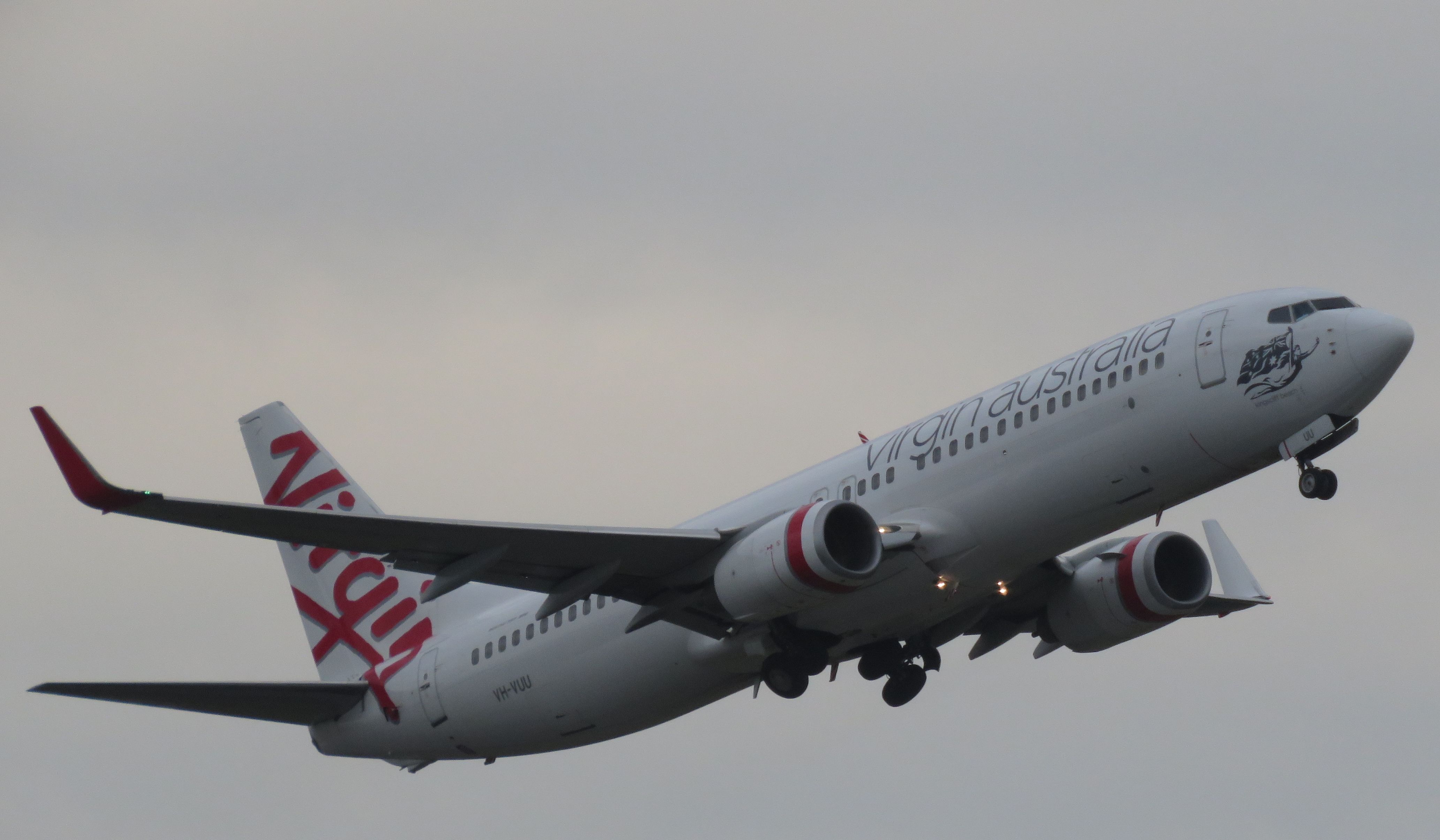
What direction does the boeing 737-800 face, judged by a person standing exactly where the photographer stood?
facing the viewer and to the right of the viewer
